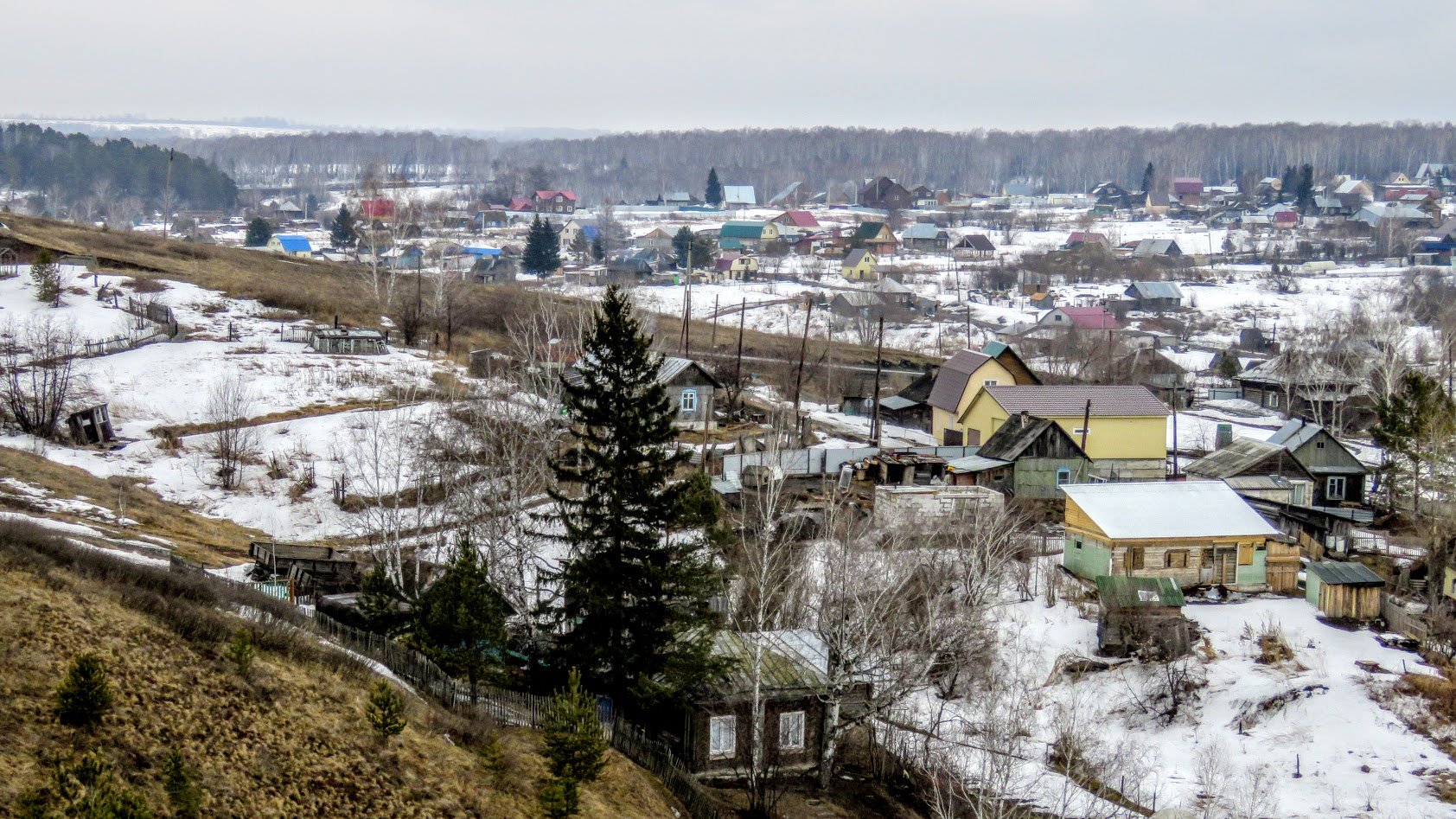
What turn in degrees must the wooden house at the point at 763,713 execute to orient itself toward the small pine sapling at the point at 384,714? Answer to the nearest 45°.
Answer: approximately 45° to its right

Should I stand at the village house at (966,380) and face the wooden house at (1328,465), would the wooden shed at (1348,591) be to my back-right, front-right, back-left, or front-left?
front-right

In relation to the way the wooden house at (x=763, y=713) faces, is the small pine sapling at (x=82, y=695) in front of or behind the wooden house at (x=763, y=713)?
in front

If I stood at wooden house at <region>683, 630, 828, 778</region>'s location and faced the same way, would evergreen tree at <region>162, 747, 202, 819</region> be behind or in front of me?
in front

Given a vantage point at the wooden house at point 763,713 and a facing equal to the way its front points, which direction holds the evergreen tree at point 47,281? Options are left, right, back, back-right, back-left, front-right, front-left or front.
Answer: back-right

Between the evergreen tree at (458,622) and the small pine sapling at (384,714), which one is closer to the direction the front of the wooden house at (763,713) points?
the small pine sapling

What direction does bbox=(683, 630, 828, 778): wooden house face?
toward the camera

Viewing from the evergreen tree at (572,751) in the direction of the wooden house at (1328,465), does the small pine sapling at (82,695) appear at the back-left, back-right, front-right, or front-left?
back-left

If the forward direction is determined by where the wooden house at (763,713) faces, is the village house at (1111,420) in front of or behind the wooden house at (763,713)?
behind

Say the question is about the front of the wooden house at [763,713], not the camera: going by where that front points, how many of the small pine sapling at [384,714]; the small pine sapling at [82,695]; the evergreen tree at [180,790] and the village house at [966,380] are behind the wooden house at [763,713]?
1

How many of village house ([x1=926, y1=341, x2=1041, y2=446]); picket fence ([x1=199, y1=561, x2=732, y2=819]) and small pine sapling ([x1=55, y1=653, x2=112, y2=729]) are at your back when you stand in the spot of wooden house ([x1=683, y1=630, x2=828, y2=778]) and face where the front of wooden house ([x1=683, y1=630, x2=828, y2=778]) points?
1
